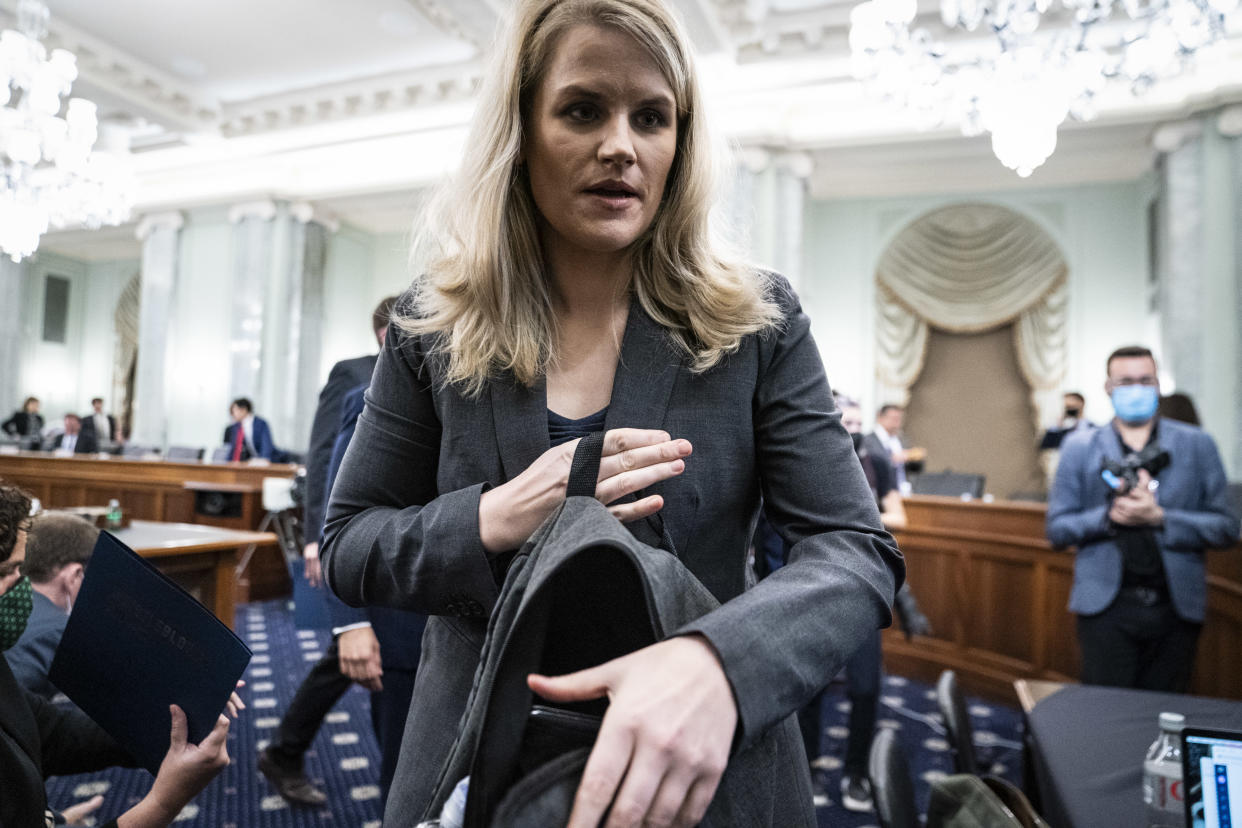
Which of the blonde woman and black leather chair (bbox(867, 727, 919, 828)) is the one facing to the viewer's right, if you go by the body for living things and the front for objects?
the black leather chair

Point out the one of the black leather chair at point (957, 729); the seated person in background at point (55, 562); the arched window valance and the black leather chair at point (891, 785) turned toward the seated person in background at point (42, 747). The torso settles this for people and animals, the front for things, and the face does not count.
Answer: the arched window valance

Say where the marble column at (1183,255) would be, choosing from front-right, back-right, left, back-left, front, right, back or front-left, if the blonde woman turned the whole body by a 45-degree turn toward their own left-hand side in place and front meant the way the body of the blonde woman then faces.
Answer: left

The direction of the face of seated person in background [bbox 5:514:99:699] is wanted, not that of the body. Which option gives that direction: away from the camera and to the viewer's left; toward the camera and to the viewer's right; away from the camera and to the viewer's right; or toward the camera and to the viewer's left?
away from the camera and to the viewer's right

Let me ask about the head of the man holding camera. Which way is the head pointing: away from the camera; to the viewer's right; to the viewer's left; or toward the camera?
toward the camera

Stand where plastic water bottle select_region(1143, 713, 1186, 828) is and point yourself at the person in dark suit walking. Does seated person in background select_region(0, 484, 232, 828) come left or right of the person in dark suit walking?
left

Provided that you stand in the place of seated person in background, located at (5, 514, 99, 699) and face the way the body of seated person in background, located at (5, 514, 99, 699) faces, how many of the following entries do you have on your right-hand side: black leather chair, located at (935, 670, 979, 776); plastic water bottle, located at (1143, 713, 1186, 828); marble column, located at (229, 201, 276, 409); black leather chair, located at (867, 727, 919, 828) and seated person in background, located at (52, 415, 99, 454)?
3

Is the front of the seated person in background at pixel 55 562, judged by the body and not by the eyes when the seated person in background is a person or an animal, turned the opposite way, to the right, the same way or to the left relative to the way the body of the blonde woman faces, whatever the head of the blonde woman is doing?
the opposite way

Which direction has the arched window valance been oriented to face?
toward the camera

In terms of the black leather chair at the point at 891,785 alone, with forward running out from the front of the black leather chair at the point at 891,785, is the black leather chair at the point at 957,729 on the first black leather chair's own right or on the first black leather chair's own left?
on the first black leather chair's own left

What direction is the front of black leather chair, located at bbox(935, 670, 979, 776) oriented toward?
to the viewer's right

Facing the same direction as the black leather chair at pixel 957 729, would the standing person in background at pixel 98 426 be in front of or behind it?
behind

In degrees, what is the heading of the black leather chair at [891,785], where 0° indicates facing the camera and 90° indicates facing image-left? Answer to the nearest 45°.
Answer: approximately 270°
